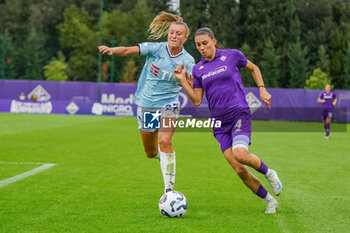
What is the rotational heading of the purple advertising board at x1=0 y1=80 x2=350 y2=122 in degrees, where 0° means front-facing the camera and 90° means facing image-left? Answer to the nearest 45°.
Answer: approximately 0°

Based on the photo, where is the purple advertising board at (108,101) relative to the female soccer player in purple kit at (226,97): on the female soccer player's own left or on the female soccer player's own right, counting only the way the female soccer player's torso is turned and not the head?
on the female soccer player's own right

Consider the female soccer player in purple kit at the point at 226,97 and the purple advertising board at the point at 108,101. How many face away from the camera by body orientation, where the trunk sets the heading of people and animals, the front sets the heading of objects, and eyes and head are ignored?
0

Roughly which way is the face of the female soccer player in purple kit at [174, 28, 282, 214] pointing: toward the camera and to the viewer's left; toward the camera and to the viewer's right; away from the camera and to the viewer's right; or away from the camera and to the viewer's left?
toward the camera and to the viewer's left

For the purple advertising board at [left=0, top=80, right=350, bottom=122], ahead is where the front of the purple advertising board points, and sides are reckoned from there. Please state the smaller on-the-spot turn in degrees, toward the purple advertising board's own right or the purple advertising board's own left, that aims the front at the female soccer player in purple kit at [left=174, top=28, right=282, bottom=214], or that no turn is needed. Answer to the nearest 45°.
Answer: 0° — it already faces them

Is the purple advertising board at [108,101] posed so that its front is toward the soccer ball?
yes
